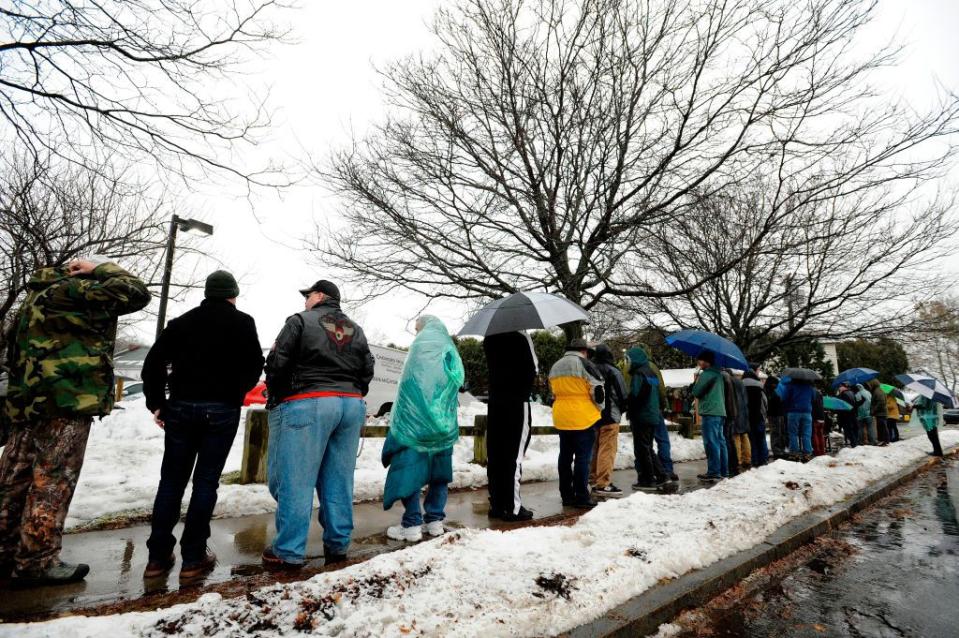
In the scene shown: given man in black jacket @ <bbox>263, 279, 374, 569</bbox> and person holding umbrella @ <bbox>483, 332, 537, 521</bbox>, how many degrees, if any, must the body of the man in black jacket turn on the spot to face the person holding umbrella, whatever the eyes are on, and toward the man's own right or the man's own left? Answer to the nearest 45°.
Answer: approximately 90° to the man's own right

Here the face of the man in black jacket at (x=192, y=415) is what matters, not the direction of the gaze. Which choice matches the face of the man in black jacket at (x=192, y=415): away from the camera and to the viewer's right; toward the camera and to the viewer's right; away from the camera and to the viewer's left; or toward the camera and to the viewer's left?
away from the camera and to the viewer's right

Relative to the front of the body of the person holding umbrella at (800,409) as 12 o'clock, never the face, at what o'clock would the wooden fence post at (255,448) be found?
The wooden fence post is roughly at 7 o'clock from the person holding umbrella.

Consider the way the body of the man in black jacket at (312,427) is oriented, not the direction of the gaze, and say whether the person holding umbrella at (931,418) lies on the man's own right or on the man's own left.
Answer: on the man's own right

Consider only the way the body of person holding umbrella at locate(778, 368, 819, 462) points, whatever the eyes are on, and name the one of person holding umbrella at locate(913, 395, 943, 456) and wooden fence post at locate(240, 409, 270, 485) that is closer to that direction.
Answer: the person holding umbrella

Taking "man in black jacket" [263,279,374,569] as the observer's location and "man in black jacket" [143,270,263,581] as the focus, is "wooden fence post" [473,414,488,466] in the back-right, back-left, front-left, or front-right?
back-right

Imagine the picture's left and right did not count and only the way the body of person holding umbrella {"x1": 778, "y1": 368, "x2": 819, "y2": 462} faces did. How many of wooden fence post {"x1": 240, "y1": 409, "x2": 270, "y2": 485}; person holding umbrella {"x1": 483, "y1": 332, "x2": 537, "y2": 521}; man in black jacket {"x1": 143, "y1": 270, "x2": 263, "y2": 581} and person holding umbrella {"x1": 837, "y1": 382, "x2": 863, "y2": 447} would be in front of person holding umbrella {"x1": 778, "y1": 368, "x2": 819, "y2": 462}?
1

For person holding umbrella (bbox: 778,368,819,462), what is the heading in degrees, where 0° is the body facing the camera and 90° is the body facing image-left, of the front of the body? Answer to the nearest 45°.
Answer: approximately 180°

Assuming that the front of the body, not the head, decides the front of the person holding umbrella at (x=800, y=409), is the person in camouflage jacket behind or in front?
behind

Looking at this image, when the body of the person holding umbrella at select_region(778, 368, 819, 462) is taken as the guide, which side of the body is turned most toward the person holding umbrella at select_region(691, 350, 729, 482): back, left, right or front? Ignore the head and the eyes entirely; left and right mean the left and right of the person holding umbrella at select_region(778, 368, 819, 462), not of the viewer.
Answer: back

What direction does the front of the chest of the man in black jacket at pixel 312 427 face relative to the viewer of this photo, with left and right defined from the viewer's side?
facing away from the viewer and to the left of the viewer

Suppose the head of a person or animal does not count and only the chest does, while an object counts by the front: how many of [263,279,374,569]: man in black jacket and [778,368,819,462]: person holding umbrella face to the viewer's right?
0

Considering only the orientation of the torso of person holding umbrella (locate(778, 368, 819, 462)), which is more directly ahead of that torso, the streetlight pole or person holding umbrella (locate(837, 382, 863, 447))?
the person holding umbrella
